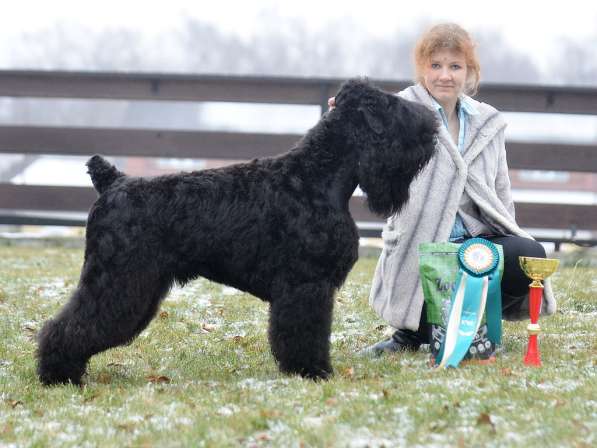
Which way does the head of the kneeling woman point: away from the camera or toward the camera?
toward the camera

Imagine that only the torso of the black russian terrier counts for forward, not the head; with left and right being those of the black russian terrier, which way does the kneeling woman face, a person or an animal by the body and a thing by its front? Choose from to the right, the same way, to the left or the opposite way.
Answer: to the right

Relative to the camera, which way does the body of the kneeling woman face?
toward the camera

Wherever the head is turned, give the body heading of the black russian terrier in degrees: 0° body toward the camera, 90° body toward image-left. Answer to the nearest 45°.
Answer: approximately 270°

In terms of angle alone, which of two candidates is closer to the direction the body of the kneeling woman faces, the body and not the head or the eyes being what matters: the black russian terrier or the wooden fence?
the black russian terrier

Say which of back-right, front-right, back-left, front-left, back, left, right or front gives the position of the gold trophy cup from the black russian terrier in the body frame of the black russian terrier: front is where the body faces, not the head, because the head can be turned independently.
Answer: front

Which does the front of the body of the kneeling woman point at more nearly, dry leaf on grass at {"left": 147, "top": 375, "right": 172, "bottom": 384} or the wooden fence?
the dry leaf on grass

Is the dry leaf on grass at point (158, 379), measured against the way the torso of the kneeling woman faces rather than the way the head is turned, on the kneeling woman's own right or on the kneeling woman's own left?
on the kneeling woman's own right

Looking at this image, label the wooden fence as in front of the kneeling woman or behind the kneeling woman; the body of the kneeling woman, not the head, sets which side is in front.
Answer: behind

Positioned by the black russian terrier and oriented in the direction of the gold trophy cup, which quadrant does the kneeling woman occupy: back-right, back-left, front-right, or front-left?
front-left

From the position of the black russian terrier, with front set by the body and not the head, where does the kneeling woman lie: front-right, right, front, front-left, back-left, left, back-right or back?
front-left

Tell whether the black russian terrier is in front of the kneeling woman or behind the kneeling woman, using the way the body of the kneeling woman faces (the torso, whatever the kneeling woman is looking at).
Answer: in front

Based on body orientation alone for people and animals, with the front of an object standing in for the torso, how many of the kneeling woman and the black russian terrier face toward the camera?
1
